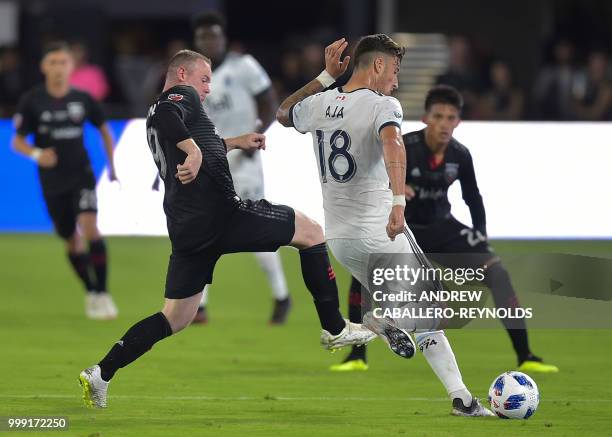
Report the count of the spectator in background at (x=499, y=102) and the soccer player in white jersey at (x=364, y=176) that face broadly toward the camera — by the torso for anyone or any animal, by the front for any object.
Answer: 1

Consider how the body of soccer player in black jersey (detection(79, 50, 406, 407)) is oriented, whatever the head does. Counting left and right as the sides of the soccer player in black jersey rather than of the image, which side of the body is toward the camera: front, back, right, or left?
right

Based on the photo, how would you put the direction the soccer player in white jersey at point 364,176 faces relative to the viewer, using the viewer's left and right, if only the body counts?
facing away from the viewer and to the right of the viewer

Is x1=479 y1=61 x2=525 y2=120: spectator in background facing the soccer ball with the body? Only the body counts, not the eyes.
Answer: yes

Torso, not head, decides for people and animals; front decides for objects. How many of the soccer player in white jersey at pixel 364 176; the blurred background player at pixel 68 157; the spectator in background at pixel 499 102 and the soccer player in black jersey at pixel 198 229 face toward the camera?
2

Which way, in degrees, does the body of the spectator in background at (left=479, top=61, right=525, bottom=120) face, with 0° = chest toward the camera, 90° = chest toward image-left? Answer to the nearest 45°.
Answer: approximately 0°

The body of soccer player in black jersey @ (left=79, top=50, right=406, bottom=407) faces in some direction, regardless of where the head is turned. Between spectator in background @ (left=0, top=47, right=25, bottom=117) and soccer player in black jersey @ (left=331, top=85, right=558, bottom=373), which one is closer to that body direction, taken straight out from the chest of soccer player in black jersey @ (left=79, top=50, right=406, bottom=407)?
the soccer player in black jersey

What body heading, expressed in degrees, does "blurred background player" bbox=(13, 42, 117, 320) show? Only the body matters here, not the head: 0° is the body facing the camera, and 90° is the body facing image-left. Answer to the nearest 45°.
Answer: approximately 0°

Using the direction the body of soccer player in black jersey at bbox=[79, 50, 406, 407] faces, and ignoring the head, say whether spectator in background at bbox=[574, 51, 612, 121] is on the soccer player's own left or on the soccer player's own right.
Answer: on the soccer player's own left

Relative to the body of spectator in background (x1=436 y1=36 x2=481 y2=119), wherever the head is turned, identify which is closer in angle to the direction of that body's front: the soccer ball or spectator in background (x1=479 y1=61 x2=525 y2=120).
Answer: the soccer ball
